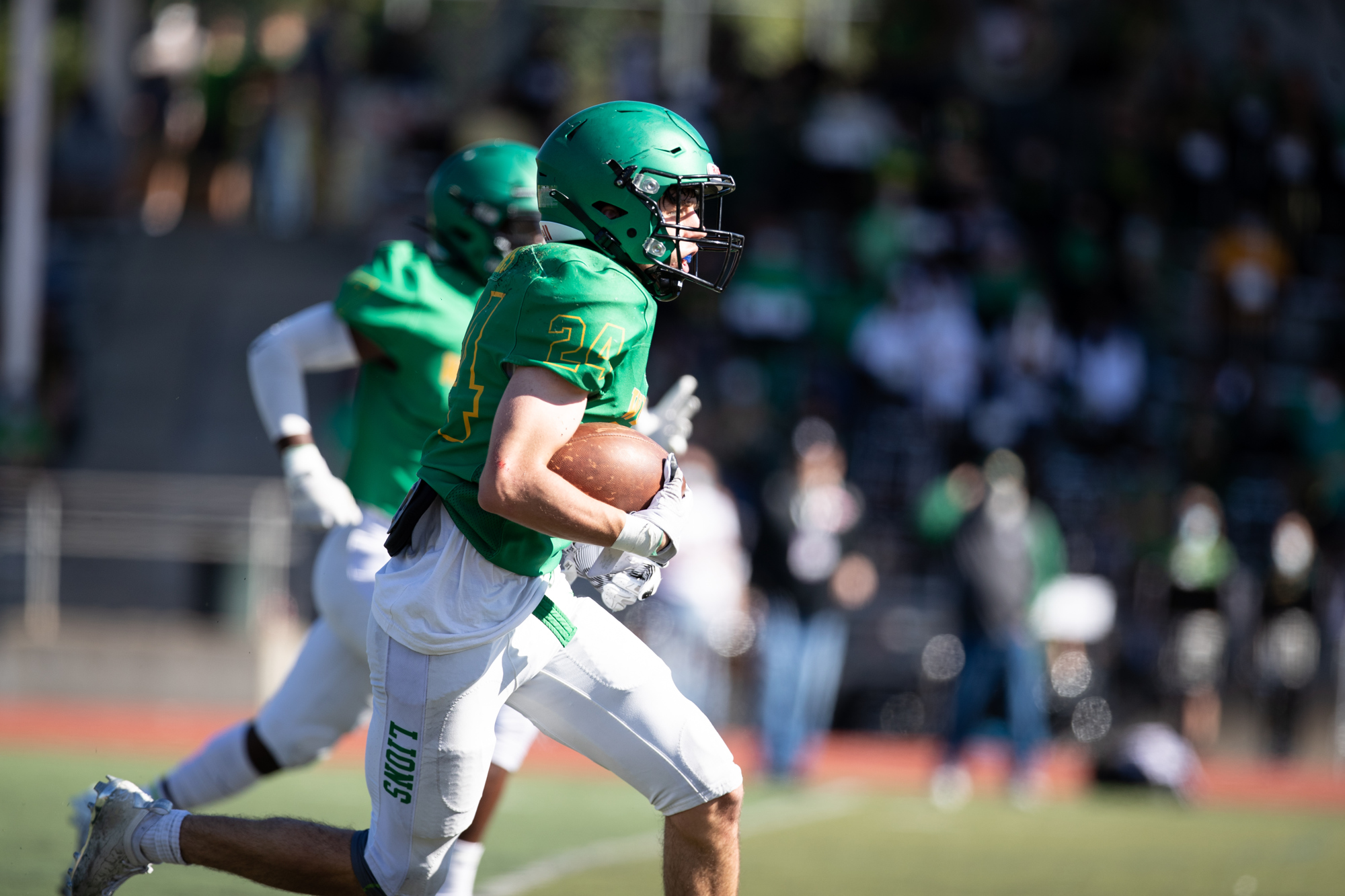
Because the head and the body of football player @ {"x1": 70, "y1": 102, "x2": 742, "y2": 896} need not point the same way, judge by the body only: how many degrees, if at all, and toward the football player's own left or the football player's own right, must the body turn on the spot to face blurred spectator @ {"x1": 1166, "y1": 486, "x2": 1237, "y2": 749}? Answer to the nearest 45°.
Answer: approximately 45° to the football player's own left

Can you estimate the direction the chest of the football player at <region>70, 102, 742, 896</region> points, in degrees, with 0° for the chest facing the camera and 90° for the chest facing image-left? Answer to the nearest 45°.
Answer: approximately 270°

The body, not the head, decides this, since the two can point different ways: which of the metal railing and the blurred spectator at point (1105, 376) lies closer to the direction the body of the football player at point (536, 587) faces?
the blurred spectator

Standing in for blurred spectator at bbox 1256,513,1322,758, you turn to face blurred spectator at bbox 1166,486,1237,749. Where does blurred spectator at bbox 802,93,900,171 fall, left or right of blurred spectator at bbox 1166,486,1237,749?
right

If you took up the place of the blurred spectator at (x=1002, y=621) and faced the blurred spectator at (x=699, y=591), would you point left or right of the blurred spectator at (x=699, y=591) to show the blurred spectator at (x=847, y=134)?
right

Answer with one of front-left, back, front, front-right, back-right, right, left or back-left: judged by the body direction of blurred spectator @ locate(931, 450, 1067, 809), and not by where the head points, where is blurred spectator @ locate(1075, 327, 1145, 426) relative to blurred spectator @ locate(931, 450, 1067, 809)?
back

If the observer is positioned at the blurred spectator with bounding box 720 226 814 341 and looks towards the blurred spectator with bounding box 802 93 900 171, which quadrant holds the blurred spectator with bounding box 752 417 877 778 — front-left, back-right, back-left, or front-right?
back-right

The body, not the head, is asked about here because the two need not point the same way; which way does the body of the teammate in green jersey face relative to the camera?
to the viewer's right

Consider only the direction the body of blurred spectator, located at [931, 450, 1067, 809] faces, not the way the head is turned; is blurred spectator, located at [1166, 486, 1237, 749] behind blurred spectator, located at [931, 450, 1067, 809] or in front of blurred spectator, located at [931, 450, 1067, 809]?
behind

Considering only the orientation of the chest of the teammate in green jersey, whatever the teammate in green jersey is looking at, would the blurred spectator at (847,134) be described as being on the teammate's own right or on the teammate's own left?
on the teammate's own left

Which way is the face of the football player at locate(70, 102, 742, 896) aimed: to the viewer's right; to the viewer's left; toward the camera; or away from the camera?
to the viewer's right

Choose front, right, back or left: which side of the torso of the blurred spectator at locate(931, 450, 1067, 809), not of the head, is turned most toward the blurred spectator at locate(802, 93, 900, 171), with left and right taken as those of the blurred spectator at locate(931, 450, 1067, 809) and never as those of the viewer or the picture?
back
